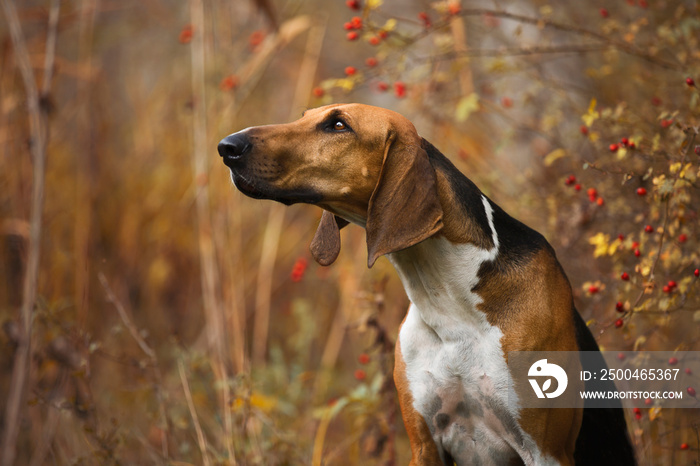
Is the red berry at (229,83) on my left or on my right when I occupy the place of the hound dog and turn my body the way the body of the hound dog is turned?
on my right

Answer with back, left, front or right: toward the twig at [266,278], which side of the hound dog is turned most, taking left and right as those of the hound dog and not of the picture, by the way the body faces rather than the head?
right

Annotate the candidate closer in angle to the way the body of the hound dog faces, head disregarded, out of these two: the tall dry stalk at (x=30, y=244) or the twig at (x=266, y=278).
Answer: the tall dry stalk

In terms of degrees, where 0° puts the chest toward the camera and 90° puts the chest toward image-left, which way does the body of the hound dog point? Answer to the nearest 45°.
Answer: approximately 45°

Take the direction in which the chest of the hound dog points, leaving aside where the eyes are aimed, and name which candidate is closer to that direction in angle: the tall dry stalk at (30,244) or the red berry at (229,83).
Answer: the tall dry stalk

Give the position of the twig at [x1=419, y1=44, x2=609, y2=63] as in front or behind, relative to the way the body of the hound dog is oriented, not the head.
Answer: behind
